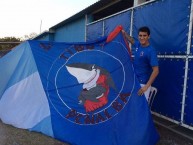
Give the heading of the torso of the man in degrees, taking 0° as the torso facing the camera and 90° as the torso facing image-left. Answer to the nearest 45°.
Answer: approximately 45°

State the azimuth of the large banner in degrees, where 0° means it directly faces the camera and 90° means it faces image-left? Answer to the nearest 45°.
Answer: approximately 0°
